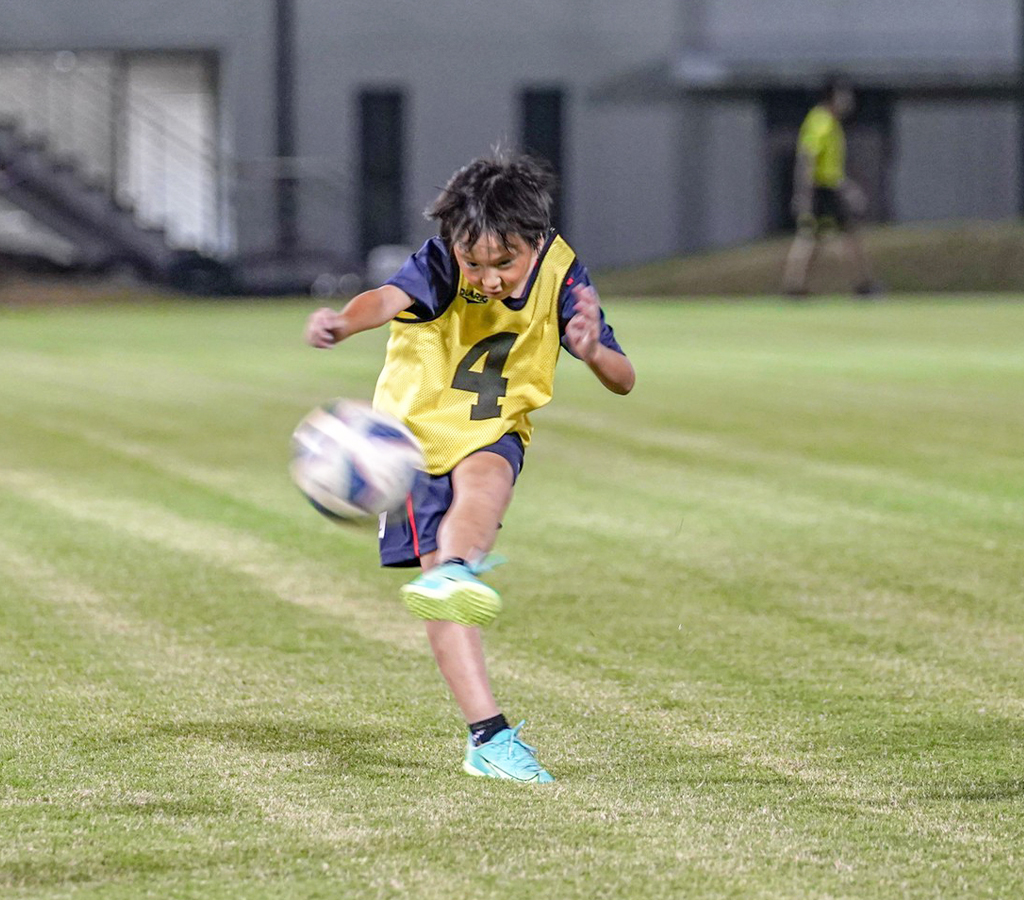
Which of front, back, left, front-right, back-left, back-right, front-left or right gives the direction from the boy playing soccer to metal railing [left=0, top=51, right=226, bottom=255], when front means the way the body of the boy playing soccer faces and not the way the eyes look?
back

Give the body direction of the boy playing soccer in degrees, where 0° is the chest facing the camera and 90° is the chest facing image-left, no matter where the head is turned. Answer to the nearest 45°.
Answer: approximately 0°

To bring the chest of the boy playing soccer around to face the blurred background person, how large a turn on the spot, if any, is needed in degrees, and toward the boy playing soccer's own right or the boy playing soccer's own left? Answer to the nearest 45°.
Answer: approximately 180°
